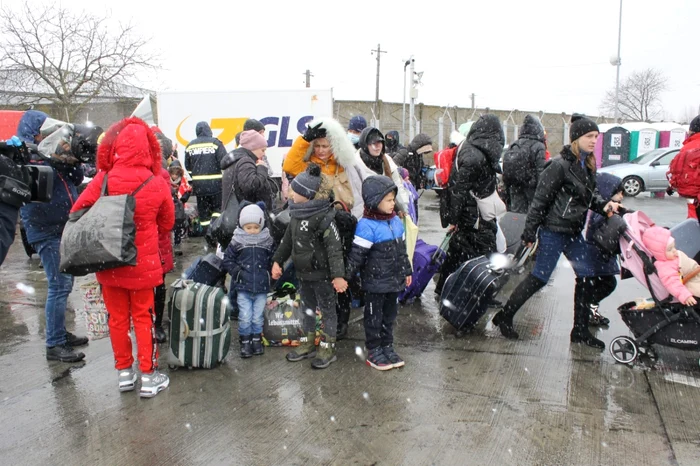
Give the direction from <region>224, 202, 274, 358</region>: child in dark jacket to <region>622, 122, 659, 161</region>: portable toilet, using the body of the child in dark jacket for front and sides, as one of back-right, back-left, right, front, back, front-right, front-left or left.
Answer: back-left

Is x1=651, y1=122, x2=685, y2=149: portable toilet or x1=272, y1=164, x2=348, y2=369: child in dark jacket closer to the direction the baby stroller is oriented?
the portable toilet

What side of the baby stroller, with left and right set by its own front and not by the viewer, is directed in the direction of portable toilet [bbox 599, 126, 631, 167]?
left

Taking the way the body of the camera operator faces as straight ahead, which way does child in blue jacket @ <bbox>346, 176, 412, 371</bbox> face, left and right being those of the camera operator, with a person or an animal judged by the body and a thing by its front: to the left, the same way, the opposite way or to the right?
to the right

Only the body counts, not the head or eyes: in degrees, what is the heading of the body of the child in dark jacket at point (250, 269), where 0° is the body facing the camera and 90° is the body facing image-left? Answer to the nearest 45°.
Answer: approximately 0°

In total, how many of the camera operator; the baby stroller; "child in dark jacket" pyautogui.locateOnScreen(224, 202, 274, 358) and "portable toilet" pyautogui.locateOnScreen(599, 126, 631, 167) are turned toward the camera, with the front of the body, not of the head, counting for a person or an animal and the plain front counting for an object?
2

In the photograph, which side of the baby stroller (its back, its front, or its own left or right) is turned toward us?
right

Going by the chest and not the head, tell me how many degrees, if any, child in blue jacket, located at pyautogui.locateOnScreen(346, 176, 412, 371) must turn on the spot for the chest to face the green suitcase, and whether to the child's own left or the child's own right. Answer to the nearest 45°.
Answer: approximately 135° to the child's own right

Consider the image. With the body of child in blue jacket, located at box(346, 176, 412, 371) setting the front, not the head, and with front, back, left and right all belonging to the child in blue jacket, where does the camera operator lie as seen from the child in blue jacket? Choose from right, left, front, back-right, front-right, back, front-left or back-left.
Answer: back-right

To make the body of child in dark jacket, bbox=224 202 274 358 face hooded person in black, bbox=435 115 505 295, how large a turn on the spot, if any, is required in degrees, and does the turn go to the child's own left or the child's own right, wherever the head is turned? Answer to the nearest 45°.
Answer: approximately 90° to the child's own left

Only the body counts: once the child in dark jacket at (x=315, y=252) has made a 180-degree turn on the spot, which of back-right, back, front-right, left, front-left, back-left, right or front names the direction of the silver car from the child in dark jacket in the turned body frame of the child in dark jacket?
front
